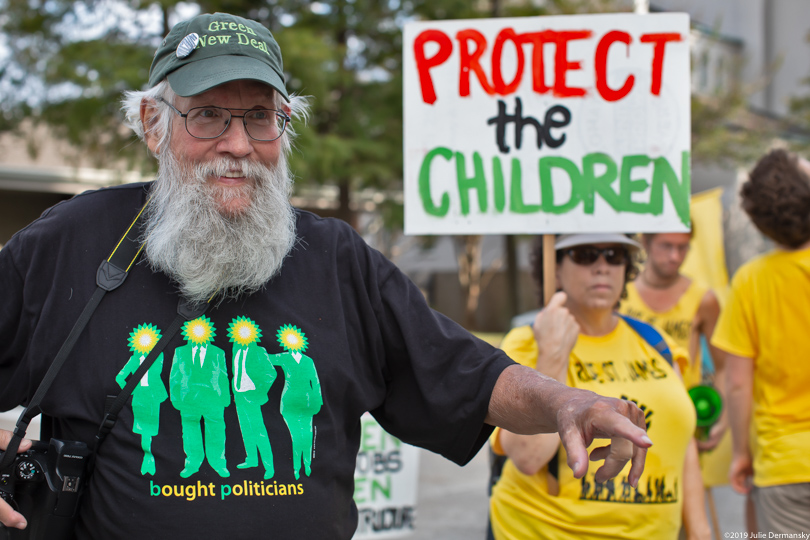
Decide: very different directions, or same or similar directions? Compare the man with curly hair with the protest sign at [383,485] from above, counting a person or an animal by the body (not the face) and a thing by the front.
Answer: very different directions

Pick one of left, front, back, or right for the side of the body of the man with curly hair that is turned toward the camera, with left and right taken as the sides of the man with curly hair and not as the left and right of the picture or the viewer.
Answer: back

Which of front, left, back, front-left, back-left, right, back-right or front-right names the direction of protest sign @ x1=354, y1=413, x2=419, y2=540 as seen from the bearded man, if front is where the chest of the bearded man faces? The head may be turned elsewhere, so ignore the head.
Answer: back
